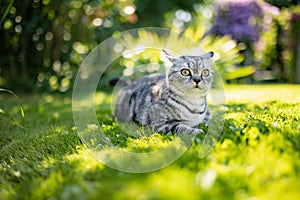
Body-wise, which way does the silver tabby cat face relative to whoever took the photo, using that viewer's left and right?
facing the viewer and to the right of the viewer

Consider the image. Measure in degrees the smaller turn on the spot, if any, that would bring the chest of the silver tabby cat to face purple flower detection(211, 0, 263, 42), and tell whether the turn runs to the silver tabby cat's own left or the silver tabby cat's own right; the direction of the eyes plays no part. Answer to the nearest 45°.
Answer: approximately 135° to the silver tabby cat's own left
